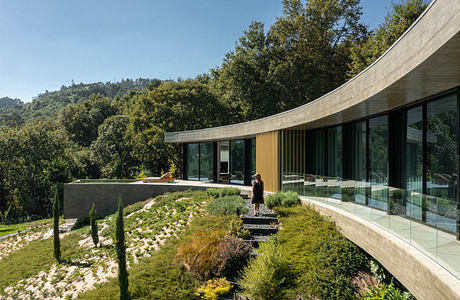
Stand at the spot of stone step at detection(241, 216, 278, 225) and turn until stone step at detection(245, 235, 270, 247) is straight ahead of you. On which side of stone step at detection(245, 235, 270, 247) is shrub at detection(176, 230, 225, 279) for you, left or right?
right

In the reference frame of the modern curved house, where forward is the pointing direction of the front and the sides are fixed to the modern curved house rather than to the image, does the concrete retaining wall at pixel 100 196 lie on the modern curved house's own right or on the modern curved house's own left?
on the modern curved house's own right

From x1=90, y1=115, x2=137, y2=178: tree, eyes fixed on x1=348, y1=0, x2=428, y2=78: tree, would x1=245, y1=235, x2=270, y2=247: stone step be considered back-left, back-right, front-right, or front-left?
front-right

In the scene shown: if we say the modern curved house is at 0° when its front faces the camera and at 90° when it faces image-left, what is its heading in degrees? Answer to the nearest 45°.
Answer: approximately 45°

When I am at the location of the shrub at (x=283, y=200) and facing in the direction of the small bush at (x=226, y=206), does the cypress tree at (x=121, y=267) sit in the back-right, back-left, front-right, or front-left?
front-left

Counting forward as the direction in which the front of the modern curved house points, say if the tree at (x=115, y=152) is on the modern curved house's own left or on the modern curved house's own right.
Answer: on the modern curved house's own right

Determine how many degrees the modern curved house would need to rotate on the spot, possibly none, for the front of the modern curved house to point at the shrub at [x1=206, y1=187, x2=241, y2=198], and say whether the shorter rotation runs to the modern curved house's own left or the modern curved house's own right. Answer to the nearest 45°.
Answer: approximately 90° to the modern curved house's own right

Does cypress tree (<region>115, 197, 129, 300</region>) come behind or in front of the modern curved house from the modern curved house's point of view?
in front

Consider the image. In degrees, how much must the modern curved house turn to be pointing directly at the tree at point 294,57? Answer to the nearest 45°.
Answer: approximately 135° to its right
